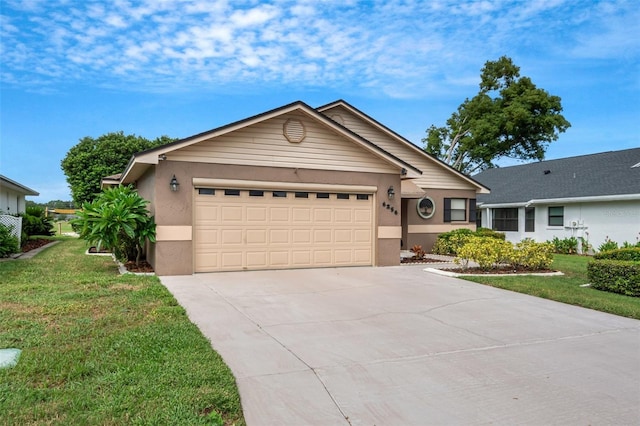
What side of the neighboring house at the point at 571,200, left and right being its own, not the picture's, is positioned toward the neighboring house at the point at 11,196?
right

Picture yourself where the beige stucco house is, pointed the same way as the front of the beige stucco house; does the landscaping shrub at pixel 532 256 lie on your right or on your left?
on your left

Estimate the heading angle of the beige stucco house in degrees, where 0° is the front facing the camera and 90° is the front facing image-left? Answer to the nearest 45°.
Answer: approximately 0°

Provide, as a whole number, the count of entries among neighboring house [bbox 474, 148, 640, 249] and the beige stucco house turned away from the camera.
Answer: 0

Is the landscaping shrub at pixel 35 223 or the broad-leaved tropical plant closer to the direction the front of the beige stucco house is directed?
the broad-leaved tropical plant

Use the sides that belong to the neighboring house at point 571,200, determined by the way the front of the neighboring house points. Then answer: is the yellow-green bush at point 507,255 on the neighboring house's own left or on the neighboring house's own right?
on the neighboring house's own right

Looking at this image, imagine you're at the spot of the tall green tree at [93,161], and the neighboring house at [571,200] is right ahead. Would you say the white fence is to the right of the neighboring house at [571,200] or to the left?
right

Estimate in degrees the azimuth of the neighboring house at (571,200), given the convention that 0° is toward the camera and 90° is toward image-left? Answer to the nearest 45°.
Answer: approximately 315°

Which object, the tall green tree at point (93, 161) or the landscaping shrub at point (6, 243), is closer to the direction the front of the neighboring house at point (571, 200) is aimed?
the landscaping shrub
